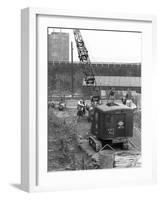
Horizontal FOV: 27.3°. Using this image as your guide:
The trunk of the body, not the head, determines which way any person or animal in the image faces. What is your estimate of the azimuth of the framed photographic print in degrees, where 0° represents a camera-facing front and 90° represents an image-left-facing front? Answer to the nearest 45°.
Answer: approximately 315°
